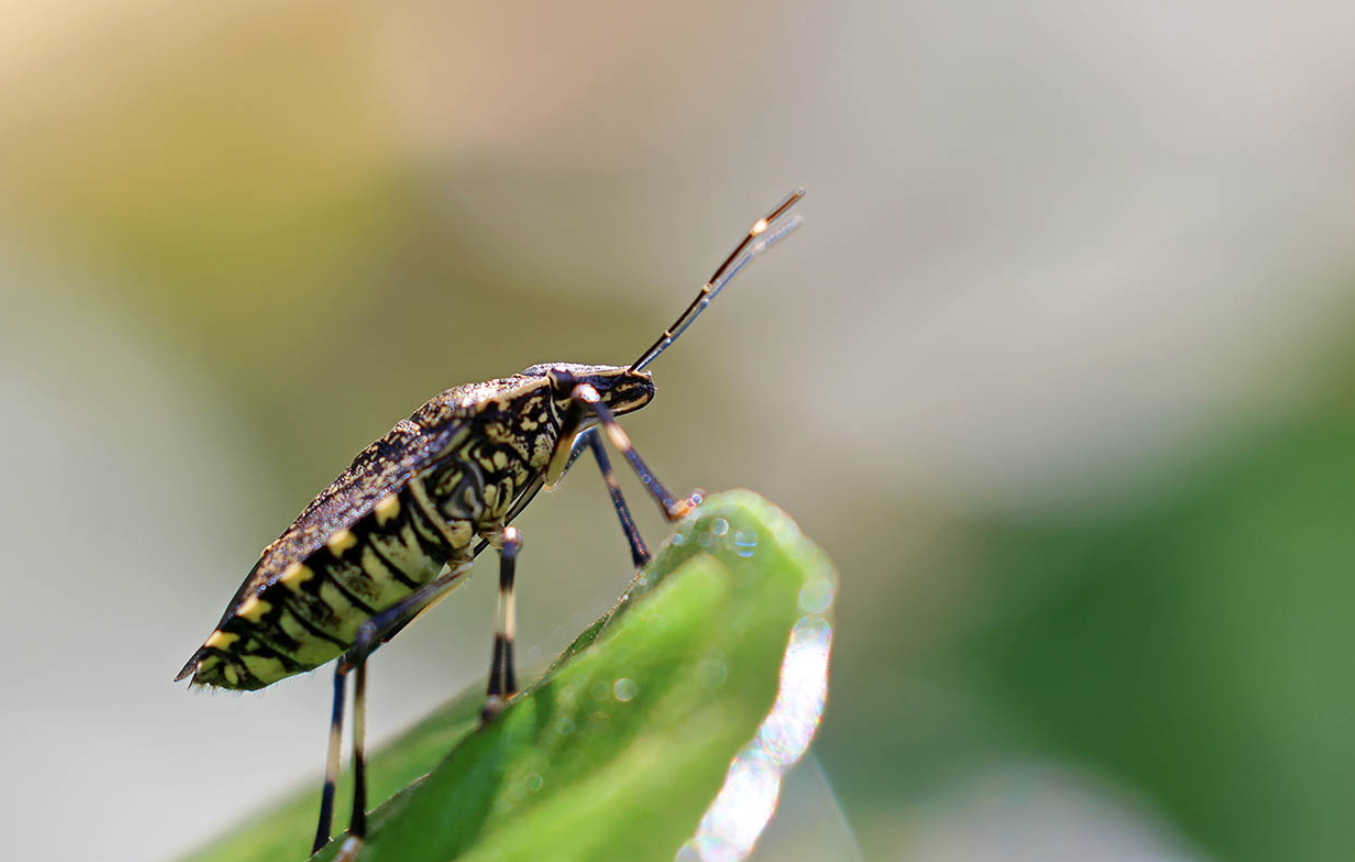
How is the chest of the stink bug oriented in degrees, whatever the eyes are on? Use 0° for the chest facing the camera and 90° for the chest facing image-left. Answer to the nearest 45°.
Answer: approximately 270°

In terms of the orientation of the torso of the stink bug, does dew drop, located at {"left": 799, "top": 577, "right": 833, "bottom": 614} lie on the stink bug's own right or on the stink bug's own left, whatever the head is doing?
on the stink bug's own right
